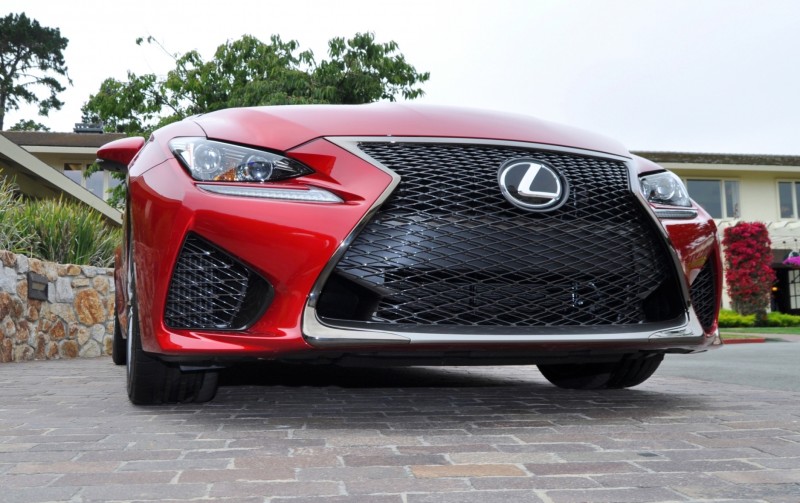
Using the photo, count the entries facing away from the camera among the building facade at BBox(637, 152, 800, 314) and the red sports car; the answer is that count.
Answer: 0

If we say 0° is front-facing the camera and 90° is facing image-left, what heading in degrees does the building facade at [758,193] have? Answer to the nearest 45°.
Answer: approximately 0°

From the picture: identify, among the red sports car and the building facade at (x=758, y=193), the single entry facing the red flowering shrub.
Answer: the building facade

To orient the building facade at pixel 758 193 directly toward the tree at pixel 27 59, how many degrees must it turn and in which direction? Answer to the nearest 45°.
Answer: approximately 90° to its right

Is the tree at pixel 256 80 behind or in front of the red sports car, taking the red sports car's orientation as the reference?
behind

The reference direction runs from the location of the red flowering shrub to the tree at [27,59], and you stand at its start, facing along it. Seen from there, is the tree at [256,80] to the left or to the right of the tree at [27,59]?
left

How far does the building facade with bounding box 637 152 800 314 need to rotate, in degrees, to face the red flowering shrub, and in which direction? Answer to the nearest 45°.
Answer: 0° — it already faces it

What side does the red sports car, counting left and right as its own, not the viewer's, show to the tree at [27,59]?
back

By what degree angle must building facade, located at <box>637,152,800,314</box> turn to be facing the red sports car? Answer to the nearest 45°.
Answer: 0° — it already faces it
